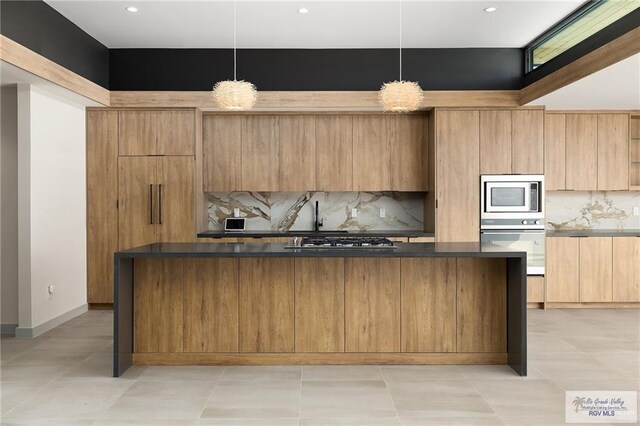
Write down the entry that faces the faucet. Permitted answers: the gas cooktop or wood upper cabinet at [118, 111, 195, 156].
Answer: the gas cooktop

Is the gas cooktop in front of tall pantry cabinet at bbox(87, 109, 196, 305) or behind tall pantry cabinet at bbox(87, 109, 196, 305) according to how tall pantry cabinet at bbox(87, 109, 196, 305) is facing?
in front

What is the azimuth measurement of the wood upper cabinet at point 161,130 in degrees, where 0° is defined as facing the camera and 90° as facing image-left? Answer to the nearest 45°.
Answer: approximately 0°

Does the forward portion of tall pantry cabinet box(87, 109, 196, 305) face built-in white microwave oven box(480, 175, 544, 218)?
no

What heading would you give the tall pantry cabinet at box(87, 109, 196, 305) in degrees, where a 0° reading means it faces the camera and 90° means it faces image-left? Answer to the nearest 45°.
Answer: approximately 0°

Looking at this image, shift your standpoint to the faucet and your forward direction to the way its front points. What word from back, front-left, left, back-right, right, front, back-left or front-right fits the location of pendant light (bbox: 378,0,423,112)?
front

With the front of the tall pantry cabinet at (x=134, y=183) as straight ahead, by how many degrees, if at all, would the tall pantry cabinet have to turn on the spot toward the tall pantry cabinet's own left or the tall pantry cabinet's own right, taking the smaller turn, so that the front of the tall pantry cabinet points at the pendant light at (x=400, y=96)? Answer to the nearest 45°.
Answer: approximately 45° to the tall pantry cabinet's own left

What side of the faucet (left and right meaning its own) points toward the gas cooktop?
front

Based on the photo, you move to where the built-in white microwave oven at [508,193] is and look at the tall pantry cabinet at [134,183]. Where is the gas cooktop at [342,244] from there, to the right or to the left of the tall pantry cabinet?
left

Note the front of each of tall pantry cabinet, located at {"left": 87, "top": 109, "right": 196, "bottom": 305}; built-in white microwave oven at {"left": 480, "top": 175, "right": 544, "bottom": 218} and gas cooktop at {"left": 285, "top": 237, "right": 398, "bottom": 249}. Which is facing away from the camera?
the gas cooktop

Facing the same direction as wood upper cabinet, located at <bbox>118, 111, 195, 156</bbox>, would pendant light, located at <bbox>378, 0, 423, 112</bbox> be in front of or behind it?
in front

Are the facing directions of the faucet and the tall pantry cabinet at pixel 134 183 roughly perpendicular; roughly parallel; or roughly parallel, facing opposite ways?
roughly parallel

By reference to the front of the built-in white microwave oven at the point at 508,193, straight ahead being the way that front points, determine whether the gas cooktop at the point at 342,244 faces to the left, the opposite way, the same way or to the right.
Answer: the opposite way

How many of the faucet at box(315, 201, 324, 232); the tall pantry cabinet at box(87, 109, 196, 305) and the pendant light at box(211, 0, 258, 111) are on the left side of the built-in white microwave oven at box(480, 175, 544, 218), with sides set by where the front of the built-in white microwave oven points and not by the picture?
0

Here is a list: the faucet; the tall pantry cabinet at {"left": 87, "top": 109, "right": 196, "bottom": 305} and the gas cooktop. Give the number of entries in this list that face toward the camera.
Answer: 2

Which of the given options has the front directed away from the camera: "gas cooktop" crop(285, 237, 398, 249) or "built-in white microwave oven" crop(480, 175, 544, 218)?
the gas cooktop

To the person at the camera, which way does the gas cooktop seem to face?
facing away from the viewer

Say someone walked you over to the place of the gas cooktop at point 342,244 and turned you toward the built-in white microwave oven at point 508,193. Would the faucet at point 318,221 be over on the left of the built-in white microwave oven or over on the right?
left

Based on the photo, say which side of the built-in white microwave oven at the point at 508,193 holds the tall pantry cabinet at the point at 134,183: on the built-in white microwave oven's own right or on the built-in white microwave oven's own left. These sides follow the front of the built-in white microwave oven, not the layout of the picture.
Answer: on the built-in white microwave oven's own right

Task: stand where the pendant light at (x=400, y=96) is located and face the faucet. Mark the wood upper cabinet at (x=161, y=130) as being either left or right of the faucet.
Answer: left

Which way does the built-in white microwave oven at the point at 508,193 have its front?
toward the camera
